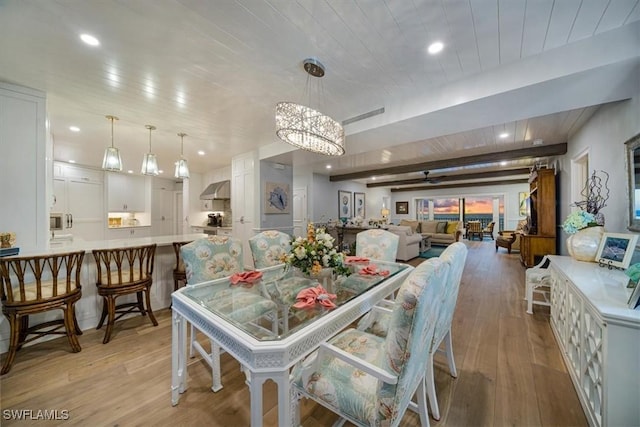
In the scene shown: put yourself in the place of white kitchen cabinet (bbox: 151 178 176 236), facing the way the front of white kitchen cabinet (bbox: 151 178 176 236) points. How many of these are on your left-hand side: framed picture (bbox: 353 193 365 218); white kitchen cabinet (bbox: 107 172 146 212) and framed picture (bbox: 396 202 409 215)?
2

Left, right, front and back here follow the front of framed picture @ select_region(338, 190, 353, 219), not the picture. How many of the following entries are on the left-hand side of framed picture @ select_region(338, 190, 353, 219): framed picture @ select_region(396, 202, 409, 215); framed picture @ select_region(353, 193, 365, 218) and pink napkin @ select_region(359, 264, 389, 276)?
2

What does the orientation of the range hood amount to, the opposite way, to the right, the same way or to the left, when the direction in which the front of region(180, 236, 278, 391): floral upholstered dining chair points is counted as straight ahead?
to the right

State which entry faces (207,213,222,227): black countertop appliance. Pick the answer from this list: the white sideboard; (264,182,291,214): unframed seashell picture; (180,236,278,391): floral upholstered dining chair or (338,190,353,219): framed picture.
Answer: the white sideboard

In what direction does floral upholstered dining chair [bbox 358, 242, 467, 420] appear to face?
to the viewer's left

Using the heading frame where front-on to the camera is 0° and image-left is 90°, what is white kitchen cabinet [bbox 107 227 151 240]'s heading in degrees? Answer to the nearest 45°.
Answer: approximately 0°

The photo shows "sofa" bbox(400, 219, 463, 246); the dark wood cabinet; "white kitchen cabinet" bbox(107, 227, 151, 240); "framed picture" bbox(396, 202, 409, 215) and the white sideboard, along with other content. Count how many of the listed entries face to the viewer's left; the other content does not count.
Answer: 2

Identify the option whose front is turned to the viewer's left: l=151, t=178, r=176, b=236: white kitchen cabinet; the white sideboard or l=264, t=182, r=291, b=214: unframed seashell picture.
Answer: the white sideboard

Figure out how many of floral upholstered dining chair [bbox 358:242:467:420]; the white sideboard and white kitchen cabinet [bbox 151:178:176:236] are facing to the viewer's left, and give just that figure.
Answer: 2

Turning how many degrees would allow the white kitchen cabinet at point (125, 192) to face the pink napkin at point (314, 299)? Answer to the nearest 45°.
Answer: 0° — it already faces it

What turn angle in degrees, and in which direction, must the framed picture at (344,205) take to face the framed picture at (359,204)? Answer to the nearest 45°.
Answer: approximately 90° to its left

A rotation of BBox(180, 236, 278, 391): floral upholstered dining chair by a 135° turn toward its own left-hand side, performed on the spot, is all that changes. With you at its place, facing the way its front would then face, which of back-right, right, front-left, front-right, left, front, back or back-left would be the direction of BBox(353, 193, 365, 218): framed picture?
front-right

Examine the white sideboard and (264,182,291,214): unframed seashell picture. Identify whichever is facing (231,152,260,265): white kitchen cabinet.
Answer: the white sideboard
